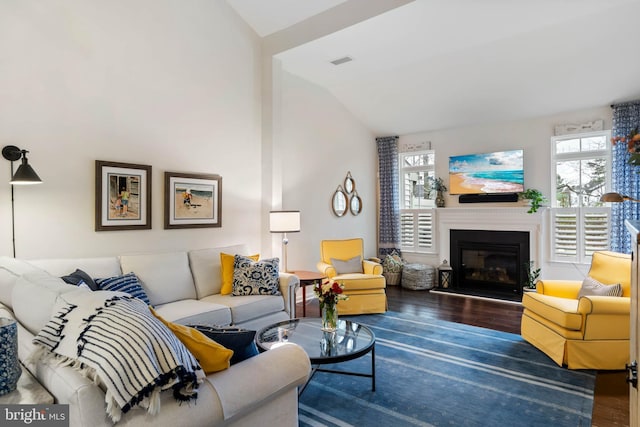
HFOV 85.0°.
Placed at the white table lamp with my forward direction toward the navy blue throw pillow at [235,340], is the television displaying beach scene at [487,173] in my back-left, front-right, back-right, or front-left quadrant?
back-left

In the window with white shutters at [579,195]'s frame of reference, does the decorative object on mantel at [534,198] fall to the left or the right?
on its right

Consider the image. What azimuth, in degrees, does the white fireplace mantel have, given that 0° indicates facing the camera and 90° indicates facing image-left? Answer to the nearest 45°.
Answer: approximately 0°

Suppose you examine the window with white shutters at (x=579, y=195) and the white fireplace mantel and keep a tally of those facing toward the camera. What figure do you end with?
2

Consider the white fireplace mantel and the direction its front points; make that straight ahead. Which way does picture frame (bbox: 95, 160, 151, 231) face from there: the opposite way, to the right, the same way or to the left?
to the left

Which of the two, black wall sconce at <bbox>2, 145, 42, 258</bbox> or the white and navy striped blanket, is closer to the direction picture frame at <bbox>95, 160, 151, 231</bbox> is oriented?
the white and navy striped blanket

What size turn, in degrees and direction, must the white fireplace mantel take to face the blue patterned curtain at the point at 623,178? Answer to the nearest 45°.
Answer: approximately 90° to its left

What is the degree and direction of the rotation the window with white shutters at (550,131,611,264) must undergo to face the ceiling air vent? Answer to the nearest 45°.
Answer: approximately 45° to its right
